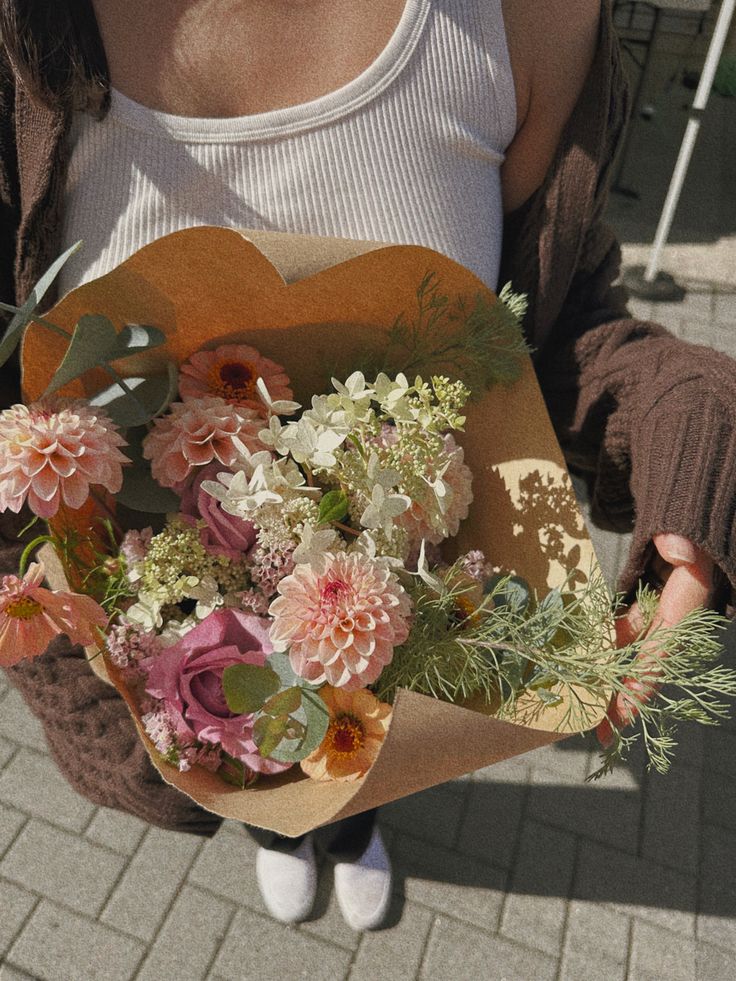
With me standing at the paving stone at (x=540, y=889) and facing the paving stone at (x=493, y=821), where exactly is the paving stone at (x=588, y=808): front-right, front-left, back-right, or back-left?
front-right

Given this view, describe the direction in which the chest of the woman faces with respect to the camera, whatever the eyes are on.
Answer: toward the camera

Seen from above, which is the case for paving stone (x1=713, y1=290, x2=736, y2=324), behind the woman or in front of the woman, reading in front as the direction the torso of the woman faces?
behind
